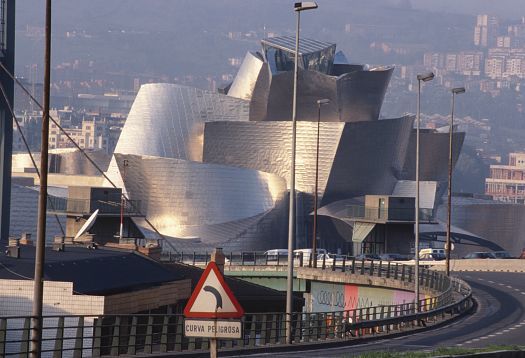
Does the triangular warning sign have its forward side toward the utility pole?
no

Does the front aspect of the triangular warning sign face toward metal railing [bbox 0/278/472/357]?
no

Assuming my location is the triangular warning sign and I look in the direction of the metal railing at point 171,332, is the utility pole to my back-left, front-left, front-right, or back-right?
front-left

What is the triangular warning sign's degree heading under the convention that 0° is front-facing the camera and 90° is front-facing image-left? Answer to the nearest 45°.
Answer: approximately 0°
